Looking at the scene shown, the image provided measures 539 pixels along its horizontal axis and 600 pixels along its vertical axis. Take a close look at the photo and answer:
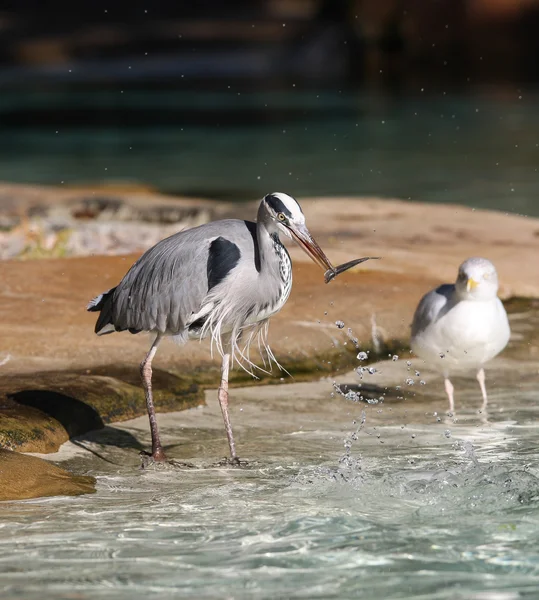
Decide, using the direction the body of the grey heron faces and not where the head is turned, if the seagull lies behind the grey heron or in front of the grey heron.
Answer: in front

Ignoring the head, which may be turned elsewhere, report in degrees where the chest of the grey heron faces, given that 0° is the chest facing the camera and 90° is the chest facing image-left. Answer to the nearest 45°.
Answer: approximately 270°
